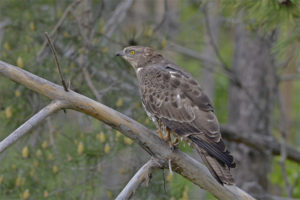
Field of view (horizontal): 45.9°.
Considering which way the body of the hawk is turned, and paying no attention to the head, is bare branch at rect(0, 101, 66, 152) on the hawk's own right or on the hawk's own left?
on the hawk's own left

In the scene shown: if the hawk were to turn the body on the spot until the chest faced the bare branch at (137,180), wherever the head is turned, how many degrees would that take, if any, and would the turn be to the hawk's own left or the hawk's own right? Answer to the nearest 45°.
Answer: approximately 90° to the hawk's own left

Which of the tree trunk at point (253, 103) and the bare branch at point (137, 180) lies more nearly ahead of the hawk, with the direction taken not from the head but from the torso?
the bare branch

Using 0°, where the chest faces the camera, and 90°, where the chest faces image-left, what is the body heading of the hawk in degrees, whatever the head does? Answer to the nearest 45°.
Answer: approximately 90°

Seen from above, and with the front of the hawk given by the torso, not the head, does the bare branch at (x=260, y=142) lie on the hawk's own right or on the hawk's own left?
on the hawk's own right

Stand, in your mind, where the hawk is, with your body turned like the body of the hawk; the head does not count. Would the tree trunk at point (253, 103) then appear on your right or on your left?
on your right
